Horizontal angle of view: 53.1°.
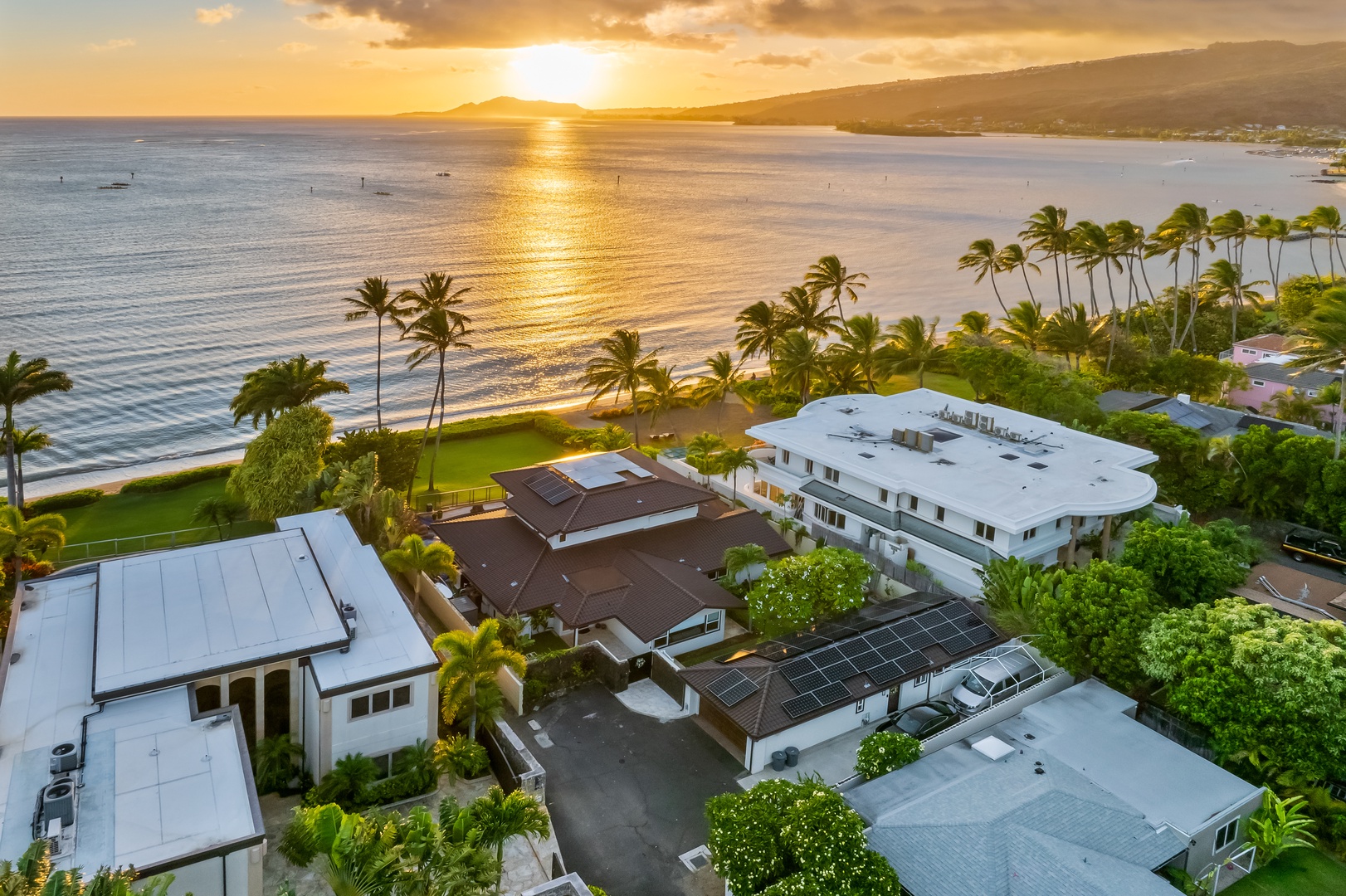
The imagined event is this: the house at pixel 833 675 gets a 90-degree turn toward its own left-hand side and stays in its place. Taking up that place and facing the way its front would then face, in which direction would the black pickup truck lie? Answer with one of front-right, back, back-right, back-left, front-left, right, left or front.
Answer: left

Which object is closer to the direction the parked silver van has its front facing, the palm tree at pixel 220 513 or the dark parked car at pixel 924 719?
the dark parked car

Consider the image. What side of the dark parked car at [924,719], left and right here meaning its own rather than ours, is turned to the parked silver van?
back

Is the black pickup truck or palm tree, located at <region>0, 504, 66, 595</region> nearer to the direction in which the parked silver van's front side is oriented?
the palm tree

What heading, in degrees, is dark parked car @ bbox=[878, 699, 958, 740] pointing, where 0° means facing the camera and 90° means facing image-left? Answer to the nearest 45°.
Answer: approximately 45°

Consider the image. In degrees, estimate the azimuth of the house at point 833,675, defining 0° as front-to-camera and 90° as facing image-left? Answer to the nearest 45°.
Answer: approximately 45°

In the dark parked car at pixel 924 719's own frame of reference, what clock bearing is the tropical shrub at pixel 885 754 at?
The tropical shrub is roughly at 11 o'clock from the dark parked car.

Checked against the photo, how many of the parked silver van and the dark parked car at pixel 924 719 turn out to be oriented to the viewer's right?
0

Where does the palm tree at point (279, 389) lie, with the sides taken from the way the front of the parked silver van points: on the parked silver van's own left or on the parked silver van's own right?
on the parked silver van's own right

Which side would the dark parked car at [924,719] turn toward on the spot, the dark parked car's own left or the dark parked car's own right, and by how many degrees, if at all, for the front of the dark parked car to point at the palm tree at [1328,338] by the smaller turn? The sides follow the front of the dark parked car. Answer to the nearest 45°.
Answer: approximately 180°

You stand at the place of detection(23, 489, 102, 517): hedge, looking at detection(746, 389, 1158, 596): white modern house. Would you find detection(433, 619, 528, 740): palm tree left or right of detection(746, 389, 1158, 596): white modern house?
right
